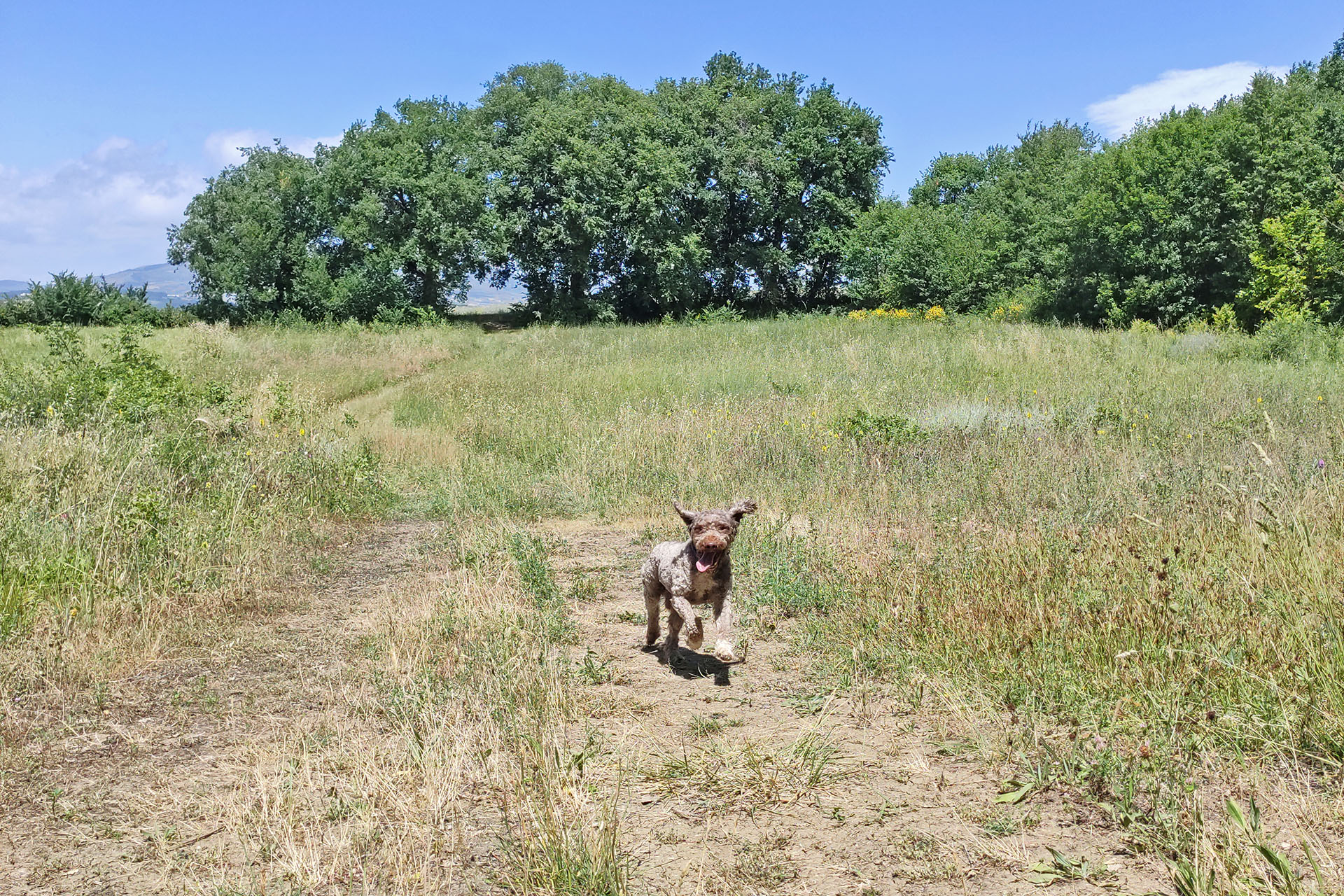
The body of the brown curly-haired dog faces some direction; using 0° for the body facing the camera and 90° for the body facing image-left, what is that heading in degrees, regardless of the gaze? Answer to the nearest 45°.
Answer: approximately 315°

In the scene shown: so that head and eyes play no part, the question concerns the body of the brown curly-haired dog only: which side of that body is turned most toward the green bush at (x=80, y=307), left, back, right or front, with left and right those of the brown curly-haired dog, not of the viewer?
back
